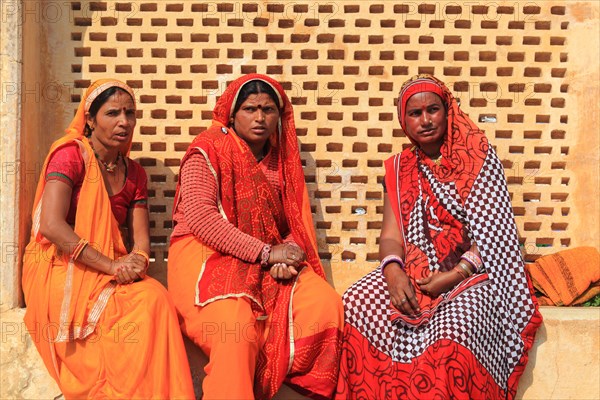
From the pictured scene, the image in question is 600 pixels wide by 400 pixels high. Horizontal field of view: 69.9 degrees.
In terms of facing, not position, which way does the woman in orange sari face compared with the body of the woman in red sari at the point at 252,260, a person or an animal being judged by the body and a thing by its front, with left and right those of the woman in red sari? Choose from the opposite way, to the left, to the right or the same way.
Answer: the same way

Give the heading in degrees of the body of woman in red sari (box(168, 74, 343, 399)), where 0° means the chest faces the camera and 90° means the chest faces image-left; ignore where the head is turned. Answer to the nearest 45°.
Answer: approximately 315°

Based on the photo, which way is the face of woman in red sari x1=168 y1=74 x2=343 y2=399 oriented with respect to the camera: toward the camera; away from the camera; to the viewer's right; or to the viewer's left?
toward the camera

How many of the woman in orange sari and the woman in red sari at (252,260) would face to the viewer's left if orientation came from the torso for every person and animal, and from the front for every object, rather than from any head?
0

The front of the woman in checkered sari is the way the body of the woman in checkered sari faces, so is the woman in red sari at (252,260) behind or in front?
in front

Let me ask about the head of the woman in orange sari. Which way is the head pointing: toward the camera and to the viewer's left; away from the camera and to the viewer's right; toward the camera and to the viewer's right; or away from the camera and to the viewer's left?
toward the camera and to the viewer's right

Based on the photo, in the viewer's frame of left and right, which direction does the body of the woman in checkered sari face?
facing the viewer and to the left of the viewer

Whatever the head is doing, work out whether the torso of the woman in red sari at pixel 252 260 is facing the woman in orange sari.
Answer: no
